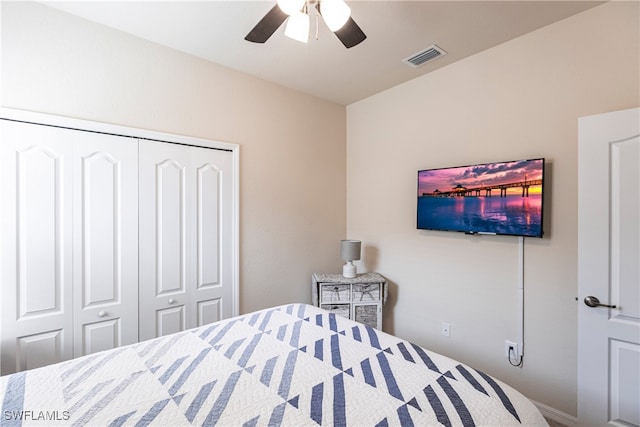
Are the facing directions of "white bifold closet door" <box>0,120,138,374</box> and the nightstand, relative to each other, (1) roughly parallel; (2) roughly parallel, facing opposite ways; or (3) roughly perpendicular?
roughly perpendicular

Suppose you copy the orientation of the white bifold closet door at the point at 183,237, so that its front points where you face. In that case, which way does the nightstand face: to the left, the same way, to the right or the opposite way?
to the right

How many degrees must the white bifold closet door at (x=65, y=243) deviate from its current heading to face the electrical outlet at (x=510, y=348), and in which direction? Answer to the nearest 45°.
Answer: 0° — it already faces it

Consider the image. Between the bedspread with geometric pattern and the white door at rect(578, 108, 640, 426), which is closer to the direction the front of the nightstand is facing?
the bedspread with geometric pattern

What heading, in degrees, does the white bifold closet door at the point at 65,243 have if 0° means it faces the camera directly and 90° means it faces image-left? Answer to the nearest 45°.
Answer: approximately 315°

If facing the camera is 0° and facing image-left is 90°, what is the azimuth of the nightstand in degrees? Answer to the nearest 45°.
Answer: approximately 0°

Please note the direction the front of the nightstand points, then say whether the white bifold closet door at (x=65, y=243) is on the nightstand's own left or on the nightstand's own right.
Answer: on the nightstand's own right

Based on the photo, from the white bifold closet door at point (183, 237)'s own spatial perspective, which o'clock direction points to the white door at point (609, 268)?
The white door is roughly at 12 o'clock from the white bifold closet door.

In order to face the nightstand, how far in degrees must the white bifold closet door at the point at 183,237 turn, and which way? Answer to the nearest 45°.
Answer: approximately 45° to its left

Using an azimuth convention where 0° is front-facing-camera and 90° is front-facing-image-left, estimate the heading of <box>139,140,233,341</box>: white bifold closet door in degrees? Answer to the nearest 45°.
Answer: approximately 315°
